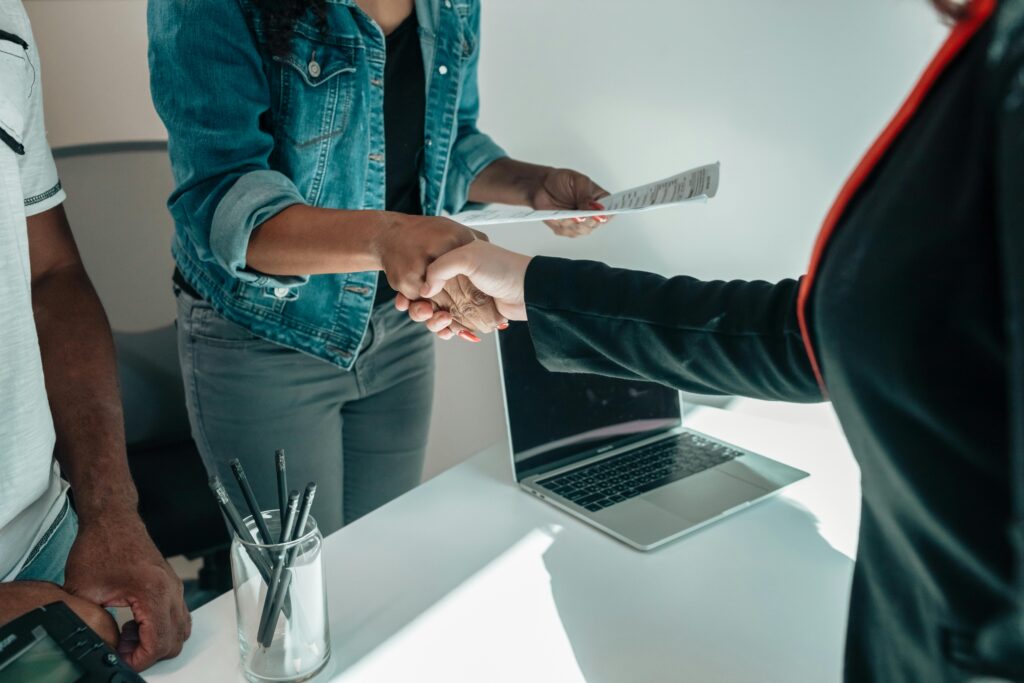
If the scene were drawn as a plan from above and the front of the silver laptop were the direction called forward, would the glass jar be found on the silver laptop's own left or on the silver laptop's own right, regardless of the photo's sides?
on the silver laptop's own right

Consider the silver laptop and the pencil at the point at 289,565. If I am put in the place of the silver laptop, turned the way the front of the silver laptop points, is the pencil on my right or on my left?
on my right

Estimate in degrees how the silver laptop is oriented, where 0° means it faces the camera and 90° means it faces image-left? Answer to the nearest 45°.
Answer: approximately 315°

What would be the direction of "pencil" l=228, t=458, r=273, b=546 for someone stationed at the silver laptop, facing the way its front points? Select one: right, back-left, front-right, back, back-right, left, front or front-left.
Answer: right

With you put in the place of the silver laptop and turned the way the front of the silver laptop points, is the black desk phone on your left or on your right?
on your right

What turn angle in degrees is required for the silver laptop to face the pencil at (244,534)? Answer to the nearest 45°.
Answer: approximately 90° to its right

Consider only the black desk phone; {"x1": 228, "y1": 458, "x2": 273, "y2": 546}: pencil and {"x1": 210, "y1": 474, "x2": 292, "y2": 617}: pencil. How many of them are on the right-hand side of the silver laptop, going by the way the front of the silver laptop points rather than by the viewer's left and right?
3
